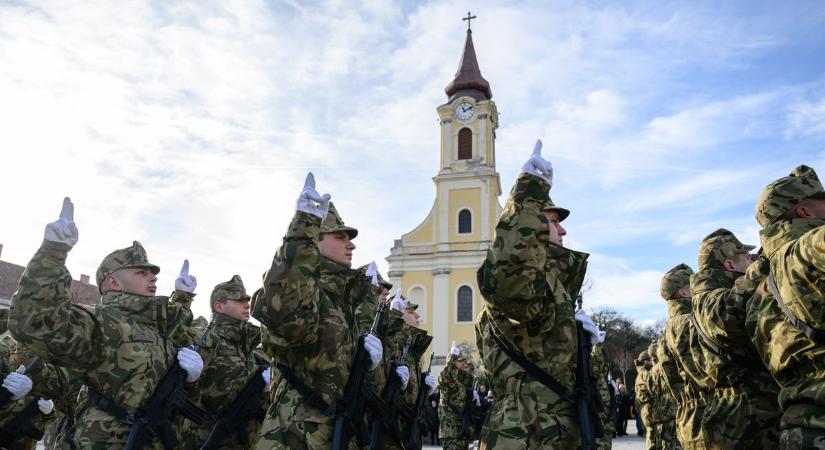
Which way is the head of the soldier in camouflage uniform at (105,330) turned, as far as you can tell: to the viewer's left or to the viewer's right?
to the viewer's right

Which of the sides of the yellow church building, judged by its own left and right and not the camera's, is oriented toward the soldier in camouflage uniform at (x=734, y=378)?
front

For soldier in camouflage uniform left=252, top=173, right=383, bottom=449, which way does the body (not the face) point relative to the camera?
to the viewer's right

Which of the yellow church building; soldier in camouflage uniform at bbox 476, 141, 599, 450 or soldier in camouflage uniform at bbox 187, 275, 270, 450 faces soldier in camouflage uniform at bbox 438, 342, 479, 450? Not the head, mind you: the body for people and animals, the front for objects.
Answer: the yellow church building

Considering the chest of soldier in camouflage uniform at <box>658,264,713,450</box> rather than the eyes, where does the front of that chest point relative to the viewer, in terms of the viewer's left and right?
facing away from the viewer and to the right of the viewer

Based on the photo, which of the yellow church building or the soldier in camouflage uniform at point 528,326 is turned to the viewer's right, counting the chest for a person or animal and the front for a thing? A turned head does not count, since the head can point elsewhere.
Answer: the soldier in camouflage uniform

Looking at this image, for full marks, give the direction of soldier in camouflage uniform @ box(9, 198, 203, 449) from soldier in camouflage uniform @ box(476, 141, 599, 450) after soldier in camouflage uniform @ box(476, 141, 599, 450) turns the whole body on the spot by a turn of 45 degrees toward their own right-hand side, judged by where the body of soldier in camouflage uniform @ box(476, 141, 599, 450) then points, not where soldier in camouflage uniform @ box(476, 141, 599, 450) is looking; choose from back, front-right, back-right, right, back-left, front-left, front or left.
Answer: back-right

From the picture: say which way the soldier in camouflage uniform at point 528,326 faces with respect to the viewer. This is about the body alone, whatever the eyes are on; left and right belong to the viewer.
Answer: facing to the right of the viewer

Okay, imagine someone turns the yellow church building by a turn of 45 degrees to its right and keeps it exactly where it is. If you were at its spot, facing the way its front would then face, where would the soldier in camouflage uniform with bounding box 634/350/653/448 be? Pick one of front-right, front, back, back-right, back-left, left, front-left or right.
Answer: front-left

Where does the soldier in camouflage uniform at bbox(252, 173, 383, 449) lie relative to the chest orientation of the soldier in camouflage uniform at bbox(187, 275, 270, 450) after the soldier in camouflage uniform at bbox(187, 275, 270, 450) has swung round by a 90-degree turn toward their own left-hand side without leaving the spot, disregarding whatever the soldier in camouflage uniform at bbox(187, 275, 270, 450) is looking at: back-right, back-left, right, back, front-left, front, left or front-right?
back-right

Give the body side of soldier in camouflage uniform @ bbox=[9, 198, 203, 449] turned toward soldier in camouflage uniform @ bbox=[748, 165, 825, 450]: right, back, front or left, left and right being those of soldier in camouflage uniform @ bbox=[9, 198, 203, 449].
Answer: front

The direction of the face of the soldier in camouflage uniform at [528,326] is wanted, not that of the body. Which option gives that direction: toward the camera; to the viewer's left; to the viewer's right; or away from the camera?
to the viewer's right

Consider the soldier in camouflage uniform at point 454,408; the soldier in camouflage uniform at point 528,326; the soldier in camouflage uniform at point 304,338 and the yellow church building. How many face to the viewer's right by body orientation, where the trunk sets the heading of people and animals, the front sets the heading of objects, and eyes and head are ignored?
3

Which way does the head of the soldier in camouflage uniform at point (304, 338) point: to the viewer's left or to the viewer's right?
to the viewer's right

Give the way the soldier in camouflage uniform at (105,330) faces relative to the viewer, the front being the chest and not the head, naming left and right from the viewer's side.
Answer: facing the viewer and to the right of the viewer

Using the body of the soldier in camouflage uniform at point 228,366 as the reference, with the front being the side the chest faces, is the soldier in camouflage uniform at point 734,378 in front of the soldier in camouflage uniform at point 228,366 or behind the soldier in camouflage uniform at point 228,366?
in front
